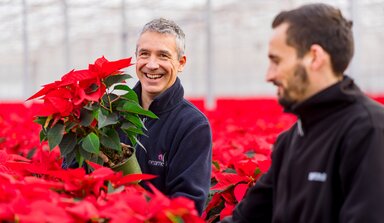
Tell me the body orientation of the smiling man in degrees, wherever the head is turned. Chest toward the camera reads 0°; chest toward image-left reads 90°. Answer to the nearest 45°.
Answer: approximately 45°

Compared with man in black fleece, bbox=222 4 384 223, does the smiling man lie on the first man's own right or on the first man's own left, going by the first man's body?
on the first man's own right

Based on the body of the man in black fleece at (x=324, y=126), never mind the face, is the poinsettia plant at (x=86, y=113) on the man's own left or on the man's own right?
on the man's own right

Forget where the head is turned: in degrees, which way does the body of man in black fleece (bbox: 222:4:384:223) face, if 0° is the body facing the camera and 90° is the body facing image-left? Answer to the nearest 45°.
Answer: approximately 45°

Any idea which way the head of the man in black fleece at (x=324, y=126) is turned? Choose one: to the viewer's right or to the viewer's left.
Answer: to the viewer's left
